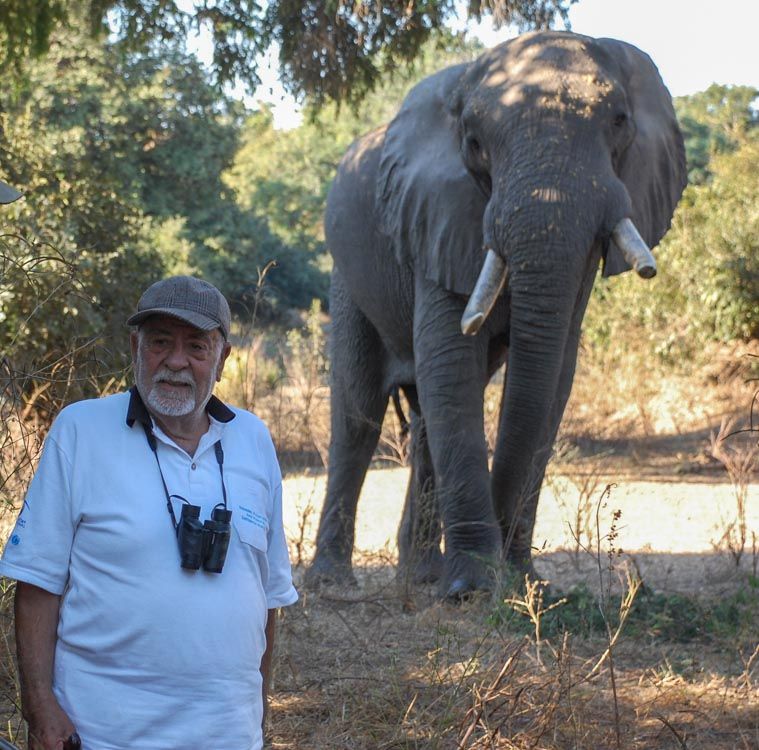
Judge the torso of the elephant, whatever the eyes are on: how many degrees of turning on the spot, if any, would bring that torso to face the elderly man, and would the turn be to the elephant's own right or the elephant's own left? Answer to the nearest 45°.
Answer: approximately 45° to the elephant's own right

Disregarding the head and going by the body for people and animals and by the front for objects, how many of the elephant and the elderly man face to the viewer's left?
0

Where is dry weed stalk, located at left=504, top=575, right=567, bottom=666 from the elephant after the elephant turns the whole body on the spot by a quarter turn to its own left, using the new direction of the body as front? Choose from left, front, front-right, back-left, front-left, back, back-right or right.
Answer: back-right

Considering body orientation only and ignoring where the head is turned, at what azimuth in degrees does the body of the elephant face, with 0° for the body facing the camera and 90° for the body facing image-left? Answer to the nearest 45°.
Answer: approximately 315°

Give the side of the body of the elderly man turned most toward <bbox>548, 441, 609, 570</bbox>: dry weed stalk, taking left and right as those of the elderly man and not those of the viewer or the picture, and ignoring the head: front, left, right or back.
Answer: left

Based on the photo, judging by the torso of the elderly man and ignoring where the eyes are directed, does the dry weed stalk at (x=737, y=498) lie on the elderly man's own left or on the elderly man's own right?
on the elderly man's own left
